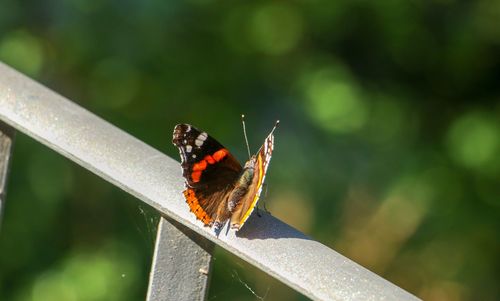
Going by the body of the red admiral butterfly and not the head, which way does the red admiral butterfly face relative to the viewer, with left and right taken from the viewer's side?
facing away from the viewer and to the right of the viewer
